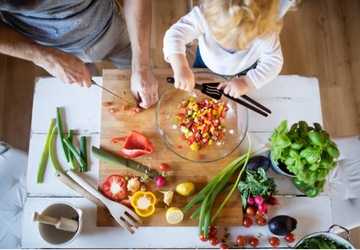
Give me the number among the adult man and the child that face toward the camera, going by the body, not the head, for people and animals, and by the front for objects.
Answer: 2

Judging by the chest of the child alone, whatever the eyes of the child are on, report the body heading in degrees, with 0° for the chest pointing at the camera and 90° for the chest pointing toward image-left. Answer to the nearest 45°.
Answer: approximately 0°
